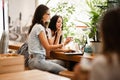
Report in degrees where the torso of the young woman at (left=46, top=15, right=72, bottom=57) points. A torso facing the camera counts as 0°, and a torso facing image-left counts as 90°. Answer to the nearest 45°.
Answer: approximately 315°

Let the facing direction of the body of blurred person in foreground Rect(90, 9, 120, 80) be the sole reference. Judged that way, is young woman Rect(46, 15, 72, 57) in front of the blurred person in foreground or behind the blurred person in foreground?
in front

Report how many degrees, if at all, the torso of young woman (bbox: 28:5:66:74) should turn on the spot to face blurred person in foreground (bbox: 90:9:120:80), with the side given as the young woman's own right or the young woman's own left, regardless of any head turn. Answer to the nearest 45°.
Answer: approximately 90° to the young woman's own right

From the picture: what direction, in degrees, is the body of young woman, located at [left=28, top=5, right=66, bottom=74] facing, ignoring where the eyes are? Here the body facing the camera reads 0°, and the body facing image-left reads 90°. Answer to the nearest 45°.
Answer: approximately 270°

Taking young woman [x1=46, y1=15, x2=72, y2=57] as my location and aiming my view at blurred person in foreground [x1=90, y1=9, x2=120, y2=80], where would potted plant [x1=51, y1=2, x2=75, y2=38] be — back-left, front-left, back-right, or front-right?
back-left

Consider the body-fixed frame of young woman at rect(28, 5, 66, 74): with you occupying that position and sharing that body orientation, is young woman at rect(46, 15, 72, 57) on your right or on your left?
on your left

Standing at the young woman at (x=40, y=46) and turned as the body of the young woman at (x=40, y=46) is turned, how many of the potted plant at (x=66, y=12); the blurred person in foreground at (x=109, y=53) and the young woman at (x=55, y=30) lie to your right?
1

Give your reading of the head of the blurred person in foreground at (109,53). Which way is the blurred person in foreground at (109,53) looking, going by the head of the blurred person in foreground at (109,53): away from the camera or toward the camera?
away from the camera

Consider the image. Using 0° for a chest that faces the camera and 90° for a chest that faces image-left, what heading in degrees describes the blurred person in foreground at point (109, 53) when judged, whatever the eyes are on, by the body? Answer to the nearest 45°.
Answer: approximately 180°

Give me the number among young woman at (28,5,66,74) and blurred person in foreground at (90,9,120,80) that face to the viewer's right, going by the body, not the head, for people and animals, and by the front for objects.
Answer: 1

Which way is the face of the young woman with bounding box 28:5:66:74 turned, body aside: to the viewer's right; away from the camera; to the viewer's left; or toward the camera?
to the viewer's right

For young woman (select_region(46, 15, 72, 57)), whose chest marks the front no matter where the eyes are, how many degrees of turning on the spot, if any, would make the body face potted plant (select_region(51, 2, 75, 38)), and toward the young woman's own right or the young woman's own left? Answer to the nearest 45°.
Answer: approximately 135° to the young woman's own left
